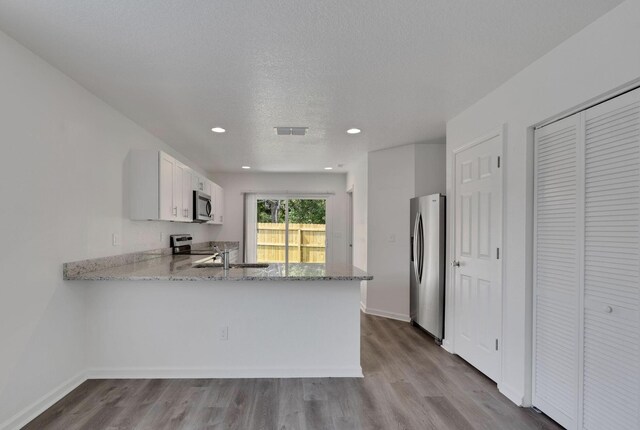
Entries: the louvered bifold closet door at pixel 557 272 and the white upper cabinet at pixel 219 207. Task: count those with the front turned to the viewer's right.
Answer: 1

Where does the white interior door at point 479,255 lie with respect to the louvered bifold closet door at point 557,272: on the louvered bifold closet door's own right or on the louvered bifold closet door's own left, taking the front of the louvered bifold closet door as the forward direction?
on the louvered bifold closet door's own right

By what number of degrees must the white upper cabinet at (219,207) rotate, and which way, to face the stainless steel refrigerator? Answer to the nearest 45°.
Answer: approximately 45° to its right

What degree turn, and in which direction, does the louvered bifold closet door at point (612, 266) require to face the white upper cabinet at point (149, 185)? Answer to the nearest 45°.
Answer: approximately 45° to its right

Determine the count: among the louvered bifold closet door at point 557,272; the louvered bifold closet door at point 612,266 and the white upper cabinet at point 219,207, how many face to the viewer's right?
1

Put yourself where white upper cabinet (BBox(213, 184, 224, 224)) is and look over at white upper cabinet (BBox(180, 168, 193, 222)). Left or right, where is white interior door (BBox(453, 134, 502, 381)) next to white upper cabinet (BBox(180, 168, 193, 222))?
left

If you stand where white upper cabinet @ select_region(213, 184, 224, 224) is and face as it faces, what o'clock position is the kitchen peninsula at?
The kitchen peninsula is roughly at 3 o'clock from the white upper cabinet.

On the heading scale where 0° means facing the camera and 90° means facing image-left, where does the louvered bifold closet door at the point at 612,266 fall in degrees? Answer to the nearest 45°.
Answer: approximately 45°

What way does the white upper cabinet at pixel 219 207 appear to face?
to the viewer's right

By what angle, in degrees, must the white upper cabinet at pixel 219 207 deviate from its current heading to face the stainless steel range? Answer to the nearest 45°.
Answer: approximately 90° to its right

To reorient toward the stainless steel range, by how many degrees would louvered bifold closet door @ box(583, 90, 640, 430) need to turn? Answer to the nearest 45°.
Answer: approximately 45° to its right

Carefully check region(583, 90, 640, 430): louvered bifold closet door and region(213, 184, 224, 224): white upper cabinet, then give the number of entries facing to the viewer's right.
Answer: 1

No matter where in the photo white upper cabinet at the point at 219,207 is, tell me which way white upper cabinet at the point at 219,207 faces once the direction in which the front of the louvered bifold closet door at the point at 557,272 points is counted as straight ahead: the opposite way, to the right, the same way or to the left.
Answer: the opposite way

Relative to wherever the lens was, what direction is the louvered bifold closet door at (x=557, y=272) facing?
facing the viewer and to the left of the viewer

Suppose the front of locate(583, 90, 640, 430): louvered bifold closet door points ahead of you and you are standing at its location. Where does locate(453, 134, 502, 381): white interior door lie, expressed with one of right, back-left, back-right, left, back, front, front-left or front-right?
right

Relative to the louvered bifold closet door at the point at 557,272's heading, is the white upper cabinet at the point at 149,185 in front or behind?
in front
